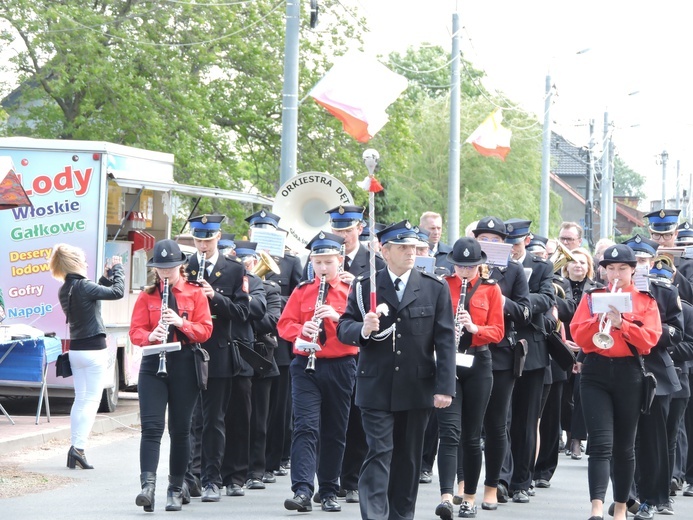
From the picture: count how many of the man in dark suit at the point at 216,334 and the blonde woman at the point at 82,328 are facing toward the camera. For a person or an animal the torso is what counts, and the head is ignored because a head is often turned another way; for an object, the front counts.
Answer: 1

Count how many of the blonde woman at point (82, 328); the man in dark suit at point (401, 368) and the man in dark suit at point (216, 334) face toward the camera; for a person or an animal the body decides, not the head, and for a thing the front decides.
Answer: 2

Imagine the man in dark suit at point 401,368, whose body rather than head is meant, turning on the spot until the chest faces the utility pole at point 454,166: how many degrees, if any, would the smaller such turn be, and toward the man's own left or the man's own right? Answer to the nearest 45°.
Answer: approximately 180°

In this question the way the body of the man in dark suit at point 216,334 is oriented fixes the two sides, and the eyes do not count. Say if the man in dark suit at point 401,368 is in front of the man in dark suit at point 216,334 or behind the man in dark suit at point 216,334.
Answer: in front

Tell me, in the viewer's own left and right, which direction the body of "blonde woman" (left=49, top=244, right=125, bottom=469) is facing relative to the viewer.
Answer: facing away from the viewer and to the right of the viewer

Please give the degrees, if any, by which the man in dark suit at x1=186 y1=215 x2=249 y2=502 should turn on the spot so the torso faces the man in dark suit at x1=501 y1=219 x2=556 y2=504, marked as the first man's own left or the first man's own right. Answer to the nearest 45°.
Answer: approximately 90° to the first man's own left

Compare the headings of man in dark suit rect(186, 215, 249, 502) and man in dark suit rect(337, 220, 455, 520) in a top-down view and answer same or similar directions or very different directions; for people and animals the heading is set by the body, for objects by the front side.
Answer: same or similar directions

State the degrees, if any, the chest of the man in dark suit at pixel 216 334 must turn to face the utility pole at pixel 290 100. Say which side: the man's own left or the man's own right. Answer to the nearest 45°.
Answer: approximately 180°

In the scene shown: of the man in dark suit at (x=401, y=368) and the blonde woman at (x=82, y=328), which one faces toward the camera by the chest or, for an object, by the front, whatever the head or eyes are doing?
the man in dark suit

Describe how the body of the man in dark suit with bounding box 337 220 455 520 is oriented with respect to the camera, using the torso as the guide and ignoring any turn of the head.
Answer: toward the camera

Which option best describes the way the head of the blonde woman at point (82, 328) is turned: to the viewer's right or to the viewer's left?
to the viewer's right

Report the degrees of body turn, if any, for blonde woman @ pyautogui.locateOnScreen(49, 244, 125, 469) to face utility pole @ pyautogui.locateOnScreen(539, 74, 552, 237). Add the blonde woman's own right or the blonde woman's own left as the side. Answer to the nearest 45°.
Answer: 0° — they already face it

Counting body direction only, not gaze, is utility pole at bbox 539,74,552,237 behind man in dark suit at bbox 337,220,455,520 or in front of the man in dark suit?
behind

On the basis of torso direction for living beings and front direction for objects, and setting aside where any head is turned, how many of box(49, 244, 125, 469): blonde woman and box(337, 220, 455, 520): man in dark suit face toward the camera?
1
